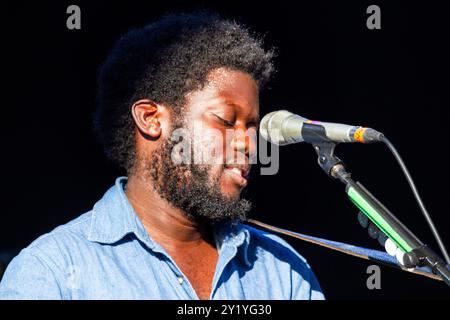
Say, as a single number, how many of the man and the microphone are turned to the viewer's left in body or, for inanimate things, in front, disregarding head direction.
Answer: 1

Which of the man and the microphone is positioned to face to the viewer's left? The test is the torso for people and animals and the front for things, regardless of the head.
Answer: the microphone

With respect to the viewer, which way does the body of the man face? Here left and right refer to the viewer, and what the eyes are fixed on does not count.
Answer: facing the viewer and to the right of the viewer

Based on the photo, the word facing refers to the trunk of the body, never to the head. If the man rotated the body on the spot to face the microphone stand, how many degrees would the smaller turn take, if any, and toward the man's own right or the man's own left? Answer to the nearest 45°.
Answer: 0° — they already face it

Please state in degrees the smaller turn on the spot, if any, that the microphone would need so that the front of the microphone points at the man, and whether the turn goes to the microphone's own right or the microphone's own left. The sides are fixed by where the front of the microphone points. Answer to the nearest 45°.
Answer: approximately 45° to the microphone's own right

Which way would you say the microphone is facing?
to the viewer's left
